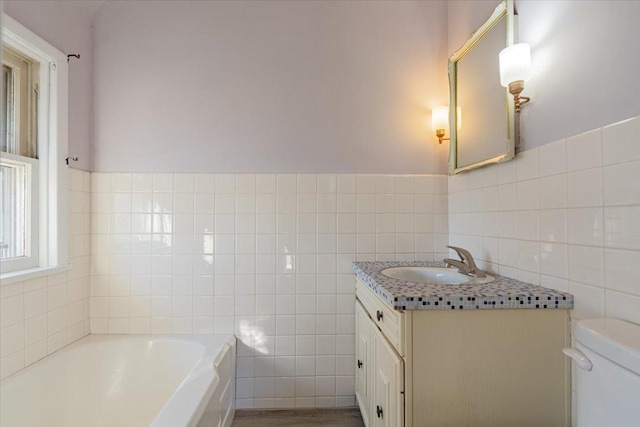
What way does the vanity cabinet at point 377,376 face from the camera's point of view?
to the viewer's left

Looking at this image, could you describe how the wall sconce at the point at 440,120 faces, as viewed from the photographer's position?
facing to the left of the viewer

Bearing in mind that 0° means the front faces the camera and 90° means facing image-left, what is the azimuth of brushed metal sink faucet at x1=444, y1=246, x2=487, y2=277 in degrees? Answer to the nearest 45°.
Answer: approximately 90°

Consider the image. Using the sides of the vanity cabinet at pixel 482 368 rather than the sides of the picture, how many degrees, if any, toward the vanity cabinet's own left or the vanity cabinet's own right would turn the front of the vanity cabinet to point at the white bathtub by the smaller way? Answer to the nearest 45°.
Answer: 0° — it already faces it

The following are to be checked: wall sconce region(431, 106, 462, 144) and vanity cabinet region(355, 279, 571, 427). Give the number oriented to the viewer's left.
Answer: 2

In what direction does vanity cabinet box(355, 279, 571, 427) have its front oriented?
to the viewer's left

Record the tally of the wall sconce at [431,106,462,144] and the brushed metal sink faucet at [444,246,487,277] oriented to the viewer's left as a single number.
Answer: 2

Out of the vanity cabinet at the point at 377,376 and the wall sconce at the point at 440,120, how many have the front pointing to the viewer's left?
2
